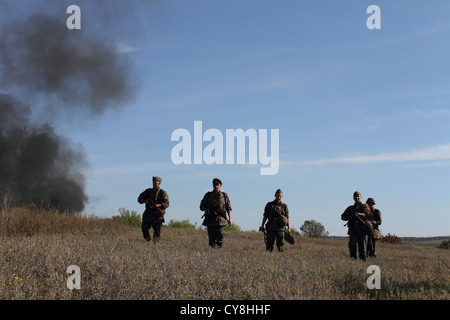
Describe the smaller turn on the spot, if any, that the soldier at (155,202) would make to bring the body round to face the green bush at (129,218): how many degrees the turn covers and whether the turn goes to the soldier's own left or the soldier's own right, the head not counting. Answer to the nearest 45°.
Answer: approximately 180°

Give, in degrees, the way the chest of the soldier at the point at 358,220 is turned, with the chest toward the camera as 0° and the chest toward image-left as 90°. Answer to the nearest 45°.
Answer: approximately 0°

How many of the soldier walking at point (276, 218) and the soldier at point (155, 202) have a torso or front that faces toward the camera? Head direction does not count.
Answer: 2

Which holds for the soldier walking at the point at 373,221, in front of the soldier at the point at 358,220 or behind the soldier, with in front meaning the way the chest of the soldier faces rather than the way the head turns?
behind

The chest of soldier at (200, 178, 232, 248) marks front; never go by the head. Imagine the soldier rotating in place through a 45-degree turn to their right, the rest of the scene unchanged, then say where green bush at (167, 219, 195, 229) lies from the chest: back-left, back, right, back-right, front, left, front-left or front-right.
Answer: back-right

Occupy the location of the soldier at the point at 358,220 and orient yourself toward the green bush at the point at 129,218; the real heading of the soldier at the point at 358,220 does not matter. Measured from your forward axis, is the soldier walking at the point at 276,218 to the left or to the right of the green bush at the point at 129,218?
left

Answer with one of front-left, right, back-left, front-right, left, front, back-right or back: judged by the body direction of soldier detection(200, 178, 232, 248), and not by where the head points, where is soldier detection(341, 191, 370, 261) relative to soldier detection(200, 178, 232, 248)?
left

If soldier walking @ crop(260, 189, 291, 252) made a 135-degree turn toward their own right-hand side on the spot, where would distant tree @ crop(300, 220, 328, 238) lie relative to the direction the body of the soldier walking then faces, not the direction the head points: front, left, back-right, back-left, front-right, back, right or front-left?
front-right
